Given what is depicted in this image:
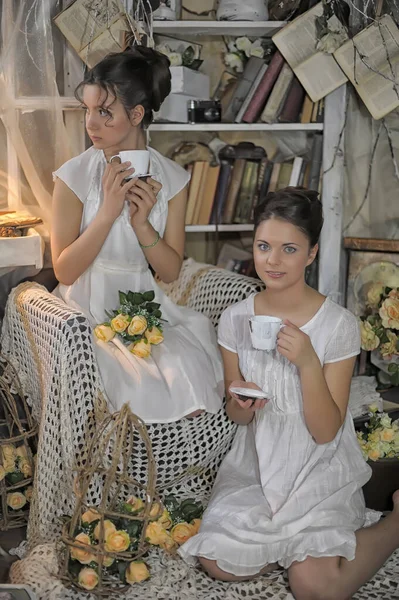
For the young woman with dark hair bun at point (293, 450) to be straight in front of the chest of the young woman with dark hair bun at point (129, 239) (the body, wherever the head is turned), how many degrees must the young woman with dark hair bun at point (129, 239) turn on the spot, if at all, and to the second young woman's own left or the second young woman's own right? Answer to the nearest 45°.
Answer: approximately 45° to the second young woman's own left

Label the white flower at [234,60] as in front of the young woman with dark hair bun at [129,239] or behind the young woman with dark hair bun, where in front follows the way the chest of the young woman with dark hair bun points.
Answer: behind

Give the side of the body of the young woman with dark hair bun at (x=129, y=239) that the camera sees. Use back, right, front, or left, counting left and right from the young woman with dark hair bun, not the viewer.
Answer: front

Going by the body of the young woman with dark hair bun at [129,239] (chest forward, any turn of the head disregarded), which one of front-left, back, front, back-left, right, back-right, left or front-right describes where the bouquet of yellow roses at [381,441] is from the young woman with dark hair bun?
left

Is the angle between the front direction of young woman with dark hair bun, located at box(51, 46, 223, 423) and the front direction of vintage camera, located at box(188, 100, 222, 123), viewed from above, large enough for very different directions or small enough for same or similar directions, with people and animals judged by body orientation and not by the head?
same or similar directions

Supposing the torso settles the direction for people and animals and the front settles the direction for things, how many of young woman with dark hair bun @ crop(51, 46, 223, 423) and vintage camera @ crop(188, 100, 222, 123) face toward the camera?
2

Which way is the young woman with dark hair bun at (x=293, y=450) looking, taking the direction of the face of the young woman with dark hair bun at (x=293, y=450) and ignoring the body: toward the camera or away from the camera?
toward the camera

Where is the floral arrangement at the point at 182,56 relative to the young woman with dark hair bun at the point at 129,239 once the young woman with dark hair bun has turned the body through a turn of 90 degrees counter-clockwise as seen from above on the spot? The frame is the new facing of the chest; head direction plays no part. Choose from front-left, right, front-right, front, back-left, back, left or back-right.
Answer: left

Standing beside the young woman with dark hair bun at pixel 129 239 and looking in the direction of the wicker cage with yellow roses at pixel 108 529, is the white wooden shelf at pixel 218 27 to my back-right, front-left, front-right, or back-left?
back-left
